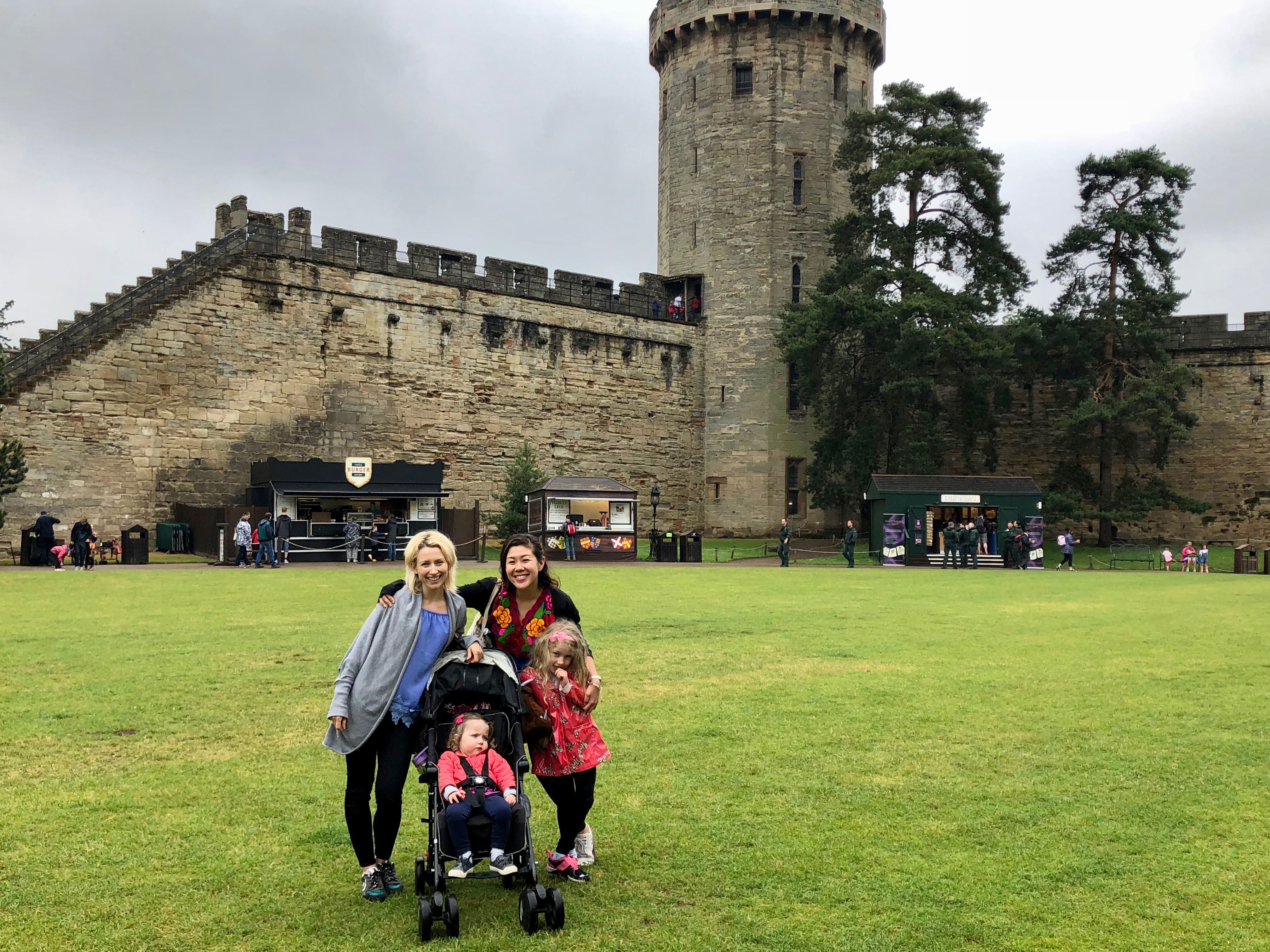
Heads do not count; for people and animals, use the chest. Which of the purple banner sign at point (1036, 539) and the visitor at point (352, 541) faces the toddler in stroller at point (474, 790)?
the purple banner sign

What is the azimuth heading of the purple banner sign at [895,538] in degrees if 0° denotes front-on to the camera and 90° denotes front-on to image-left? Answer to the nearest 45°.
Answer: approximately 0°

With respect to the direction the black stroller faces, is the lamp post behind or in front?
behind

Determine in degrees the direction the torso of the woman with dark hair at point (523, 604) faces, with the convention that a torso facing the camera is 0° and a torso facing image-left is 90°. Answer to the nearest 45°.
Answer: approximately 0°

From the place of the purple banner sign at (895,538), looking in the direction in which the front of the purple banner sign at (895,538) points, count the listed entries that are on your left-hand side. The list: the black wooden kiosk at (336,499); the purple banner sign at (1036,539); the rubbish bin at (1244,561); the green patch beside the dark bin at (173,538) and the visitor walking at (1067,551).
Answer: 3

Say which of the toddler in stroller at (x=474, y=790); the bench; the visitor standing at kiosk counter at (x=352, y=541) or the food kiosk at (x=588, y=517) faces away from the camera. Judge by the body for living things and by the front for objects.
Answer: the visitor standing at kiosk counter
